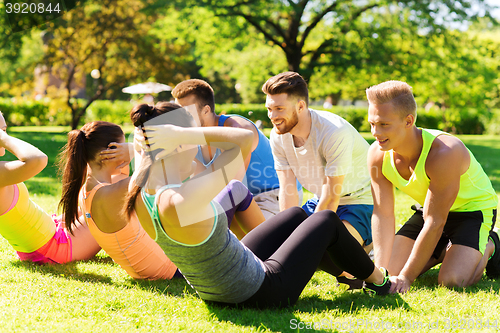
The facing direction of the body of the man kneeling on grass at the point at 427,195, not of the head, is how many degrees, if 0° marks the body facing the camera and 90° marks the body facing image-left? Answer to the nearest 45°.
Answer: approximately 45°

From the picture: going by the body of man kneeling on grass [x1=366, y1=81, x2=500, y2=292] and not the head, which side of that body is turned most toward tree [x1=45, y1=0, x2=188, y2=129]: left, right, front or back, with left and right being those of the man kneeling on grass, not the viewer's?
right

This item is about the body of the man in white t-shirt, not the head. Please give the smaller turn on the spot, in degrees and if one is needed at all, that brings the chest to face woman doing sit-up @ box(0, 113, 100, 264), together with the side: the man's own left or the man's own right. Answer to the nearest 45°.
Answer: approximately 45° to the man's own right

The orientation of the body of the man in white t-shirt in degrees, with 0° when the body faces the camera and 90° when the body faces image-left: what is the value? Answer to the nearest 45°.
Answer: approximately 45°

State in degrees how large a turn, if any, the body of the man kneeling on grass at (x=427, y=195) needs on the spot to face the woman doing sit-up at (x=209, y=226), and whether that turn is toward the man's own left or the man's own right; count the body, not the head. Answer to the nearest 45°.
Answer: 0° — they already face them

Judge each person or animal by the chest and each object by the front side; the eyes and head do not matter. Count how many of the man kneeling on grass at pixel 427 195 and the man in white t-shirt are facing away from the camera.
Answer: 0

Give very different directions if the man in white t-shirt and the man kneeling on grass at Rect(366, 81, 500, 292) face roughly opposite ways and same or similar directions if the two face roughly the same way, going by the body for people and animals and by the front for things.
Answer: same or similar directions

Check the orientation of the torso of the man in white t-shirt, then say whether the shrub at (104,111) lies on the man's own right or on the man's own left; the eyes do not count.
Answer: on the man's own right
